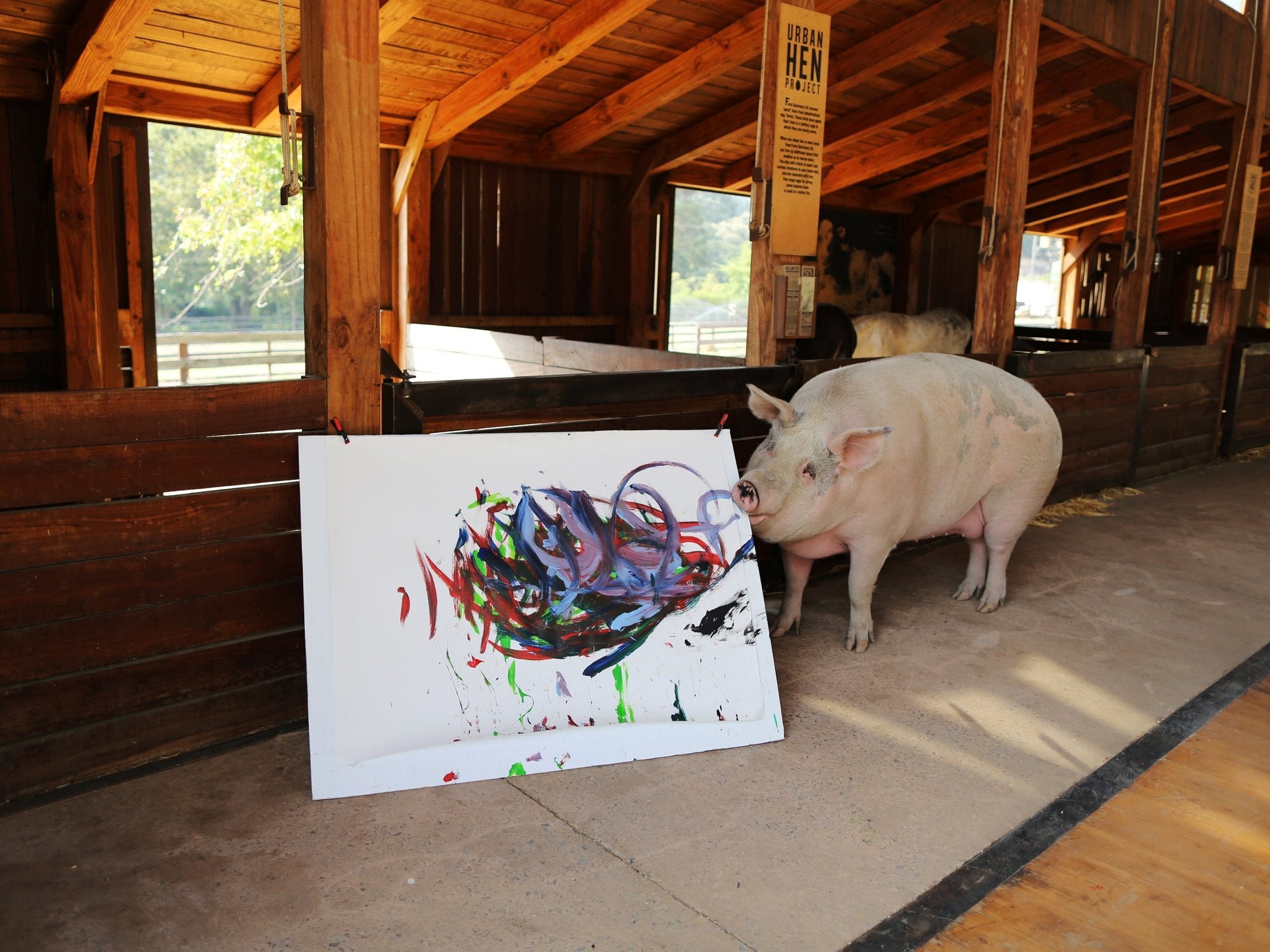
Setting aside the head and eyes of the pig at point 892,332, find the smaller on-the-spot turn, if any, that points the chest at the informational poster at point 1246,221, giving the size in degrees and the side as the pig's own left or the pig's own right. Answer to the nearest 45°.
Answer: approximately 180°

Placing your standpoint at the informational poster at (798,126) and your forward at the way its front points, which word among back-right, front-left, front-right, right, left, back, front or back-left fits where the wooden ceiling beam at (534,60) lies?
back-right

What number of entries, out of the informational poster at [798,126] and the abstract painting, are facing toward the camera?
2

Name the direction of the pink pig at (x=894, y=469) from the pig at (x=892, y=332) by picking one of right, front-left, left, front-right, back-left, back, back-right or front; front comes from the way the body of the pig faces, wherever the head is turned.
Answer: left

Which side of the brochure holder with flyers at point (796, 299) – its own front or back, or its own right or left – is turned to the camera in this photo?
front

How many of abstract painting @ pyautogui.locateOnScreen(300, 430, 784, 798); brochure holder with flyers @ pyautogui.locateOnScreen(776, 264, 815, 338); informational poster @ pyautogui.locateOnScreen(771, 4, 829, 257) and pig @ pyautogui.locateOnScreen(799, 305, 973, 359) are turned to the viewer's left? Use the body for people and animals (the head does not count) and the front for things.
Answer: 1

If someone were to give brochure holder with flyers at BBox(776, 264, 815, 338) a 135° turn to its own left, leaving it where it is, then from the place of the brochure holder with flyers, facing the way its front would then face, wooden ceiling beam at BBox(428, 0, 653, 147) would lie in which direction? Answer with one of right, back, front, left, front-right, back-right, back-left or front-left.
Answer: left

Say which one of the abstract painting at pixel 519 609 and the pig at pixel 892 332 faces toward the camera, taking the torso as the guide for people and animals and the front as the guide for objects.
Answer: the abstract painting

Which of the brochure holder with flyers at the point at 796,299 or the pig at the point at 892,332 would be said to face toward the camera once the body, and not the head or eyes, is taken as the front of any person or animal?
the brochure holder with flyers

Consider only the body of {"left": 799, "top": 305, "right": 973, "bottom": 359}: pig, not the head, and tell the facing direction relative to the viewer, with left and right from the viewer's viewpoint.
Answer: facing to the left of the viewer

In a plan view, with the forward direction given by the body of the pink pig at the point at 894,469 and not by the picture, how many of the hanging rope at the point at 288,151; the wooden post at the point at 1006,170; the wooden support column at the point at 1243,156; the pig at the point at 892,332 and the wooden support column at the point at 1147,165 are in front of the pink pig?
1

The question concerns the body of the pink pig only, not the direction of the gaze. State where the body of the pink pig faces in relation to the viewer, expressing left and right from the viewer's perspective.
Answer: facing the viewer and to the left of the viewer

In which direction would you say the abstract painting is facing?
toward the camera

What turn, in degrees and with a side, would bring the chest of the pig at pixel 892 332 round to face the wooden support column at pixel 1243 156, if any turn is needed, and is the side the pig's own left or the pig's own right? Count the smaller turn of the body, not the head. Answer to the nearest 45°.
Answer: approximately 180°
